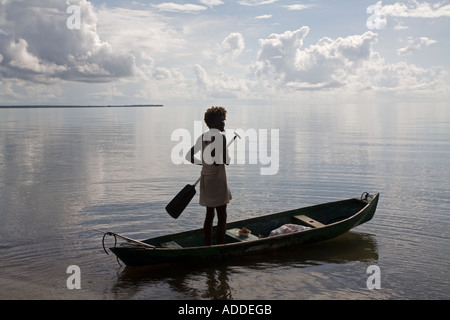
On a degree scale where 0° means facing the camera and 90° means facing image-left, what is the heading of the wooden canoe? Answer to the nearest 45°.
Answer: approximately 225°
